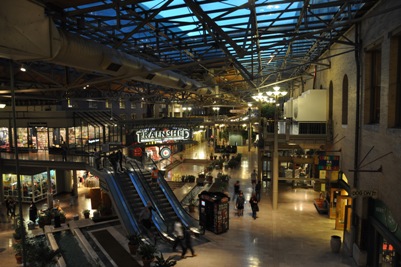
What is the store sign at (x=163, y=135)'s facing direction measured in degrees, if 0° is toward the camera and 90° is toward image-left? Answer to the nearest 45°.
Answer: approximately 0°

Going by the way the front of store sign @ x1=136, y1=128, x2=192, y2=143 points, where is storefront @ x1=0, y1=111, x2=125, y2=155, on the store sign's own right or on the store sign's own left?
on the store sign's own right

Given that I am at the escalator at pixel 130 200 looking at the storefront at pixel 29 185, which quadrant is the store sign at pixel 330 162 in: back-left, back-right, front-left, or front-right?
back-right
